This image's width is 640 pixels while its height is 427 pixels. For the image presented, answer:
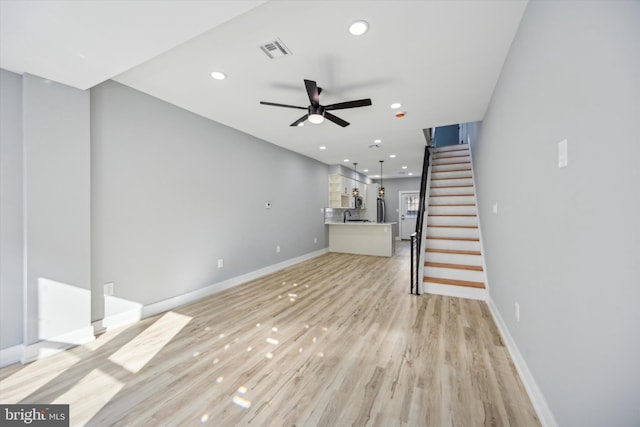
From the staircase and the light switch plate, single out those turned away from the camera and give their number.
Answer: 0

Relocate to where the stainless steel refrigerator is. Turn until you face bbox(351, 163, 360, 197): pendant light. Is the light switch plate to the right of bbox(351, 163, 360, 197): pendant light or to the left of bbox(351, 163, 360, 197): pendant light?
left

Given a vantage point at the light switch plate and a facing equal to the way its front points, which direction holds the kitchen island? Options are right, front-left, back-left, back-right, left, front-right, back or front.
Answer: right

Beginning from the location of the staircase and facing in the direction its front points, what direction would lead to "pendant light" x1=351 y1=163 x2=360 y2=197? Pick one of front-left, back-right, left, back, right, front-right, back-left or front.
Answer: back-right

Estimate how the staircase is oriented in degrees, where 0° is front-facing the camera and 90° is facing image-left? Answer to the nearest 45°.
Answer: approximately 0°

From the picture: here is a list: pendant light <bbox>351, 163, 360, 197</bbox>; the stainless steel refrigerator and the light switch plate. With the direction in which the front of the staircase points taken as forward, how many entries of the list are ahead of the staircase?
1

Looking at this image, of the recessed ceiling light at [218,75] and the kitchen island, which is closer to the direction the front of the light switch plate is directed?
the recessed ceiling light

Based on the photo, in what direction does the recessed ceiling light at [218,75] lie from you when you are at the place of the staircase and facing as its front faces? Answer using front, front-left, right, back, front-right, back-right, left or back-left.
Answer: front-right

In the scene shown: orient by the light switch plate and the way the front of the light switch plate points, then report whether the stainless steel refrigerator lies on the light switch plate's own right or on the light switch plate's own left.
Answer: on the light switch plate's own right

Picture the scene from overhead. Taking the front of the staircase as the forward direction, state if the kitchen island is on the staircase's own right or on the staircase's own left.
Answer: on the staircase's own right

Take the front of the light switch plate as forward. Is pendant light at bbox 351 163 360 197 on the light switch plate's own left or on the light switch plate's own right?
on the light switch plate's own right

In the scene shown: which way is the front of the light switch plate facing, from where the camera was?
facing the viewer and to the left of the viewer

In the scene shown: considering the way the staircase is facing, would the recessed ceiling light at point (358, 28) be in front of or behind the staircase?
in front

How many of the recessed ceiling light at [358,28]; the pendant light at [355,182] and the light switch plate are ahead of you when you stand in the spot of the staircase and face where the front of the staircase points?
2

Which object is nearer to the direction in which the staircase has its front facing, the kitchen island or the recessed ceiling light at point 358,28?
the recessed ceiling light

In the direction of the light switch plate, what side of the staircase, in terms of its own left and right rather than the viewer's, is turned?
front

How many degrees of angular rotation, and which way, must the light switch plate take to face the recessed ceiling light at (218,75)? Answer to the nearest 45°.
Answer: approximately 45° to its right
